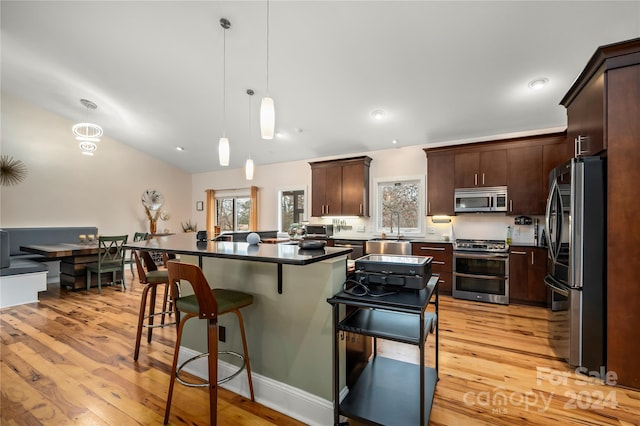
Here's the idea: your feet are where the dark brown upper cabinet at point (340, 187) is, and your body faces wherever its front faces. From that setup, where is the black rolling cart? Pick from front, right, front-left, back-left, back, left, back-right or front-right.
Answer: front

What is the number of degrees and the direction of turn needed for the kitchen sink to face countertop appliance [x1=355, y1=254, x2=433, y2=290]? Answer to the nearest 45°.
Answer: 0° — it already faces it

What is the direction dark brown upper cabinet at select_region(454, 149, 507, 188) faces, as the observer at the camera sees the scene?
facing the viewer

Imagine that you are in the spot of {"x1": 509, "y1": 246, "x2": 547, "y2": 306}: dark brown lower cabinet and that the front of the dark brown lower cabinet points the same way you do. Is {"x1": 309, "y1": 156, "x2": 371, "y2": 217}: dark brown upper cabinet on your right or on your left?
on your right

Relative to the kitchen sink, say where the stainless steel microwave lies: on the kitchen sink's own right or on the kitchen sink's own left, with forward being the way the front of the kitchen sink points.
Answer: on the kitchen sink's own left

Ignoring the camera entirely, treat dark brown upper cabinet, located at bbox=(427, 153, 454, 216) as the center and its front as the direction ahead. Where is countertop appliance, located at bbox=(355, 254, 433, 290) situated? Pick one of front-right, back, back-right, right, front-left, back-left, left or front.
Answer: front

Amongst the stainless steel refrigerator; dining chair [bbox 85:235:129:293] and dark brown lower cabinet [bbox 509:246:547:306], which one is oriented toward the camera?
the dark brown lower cabinet

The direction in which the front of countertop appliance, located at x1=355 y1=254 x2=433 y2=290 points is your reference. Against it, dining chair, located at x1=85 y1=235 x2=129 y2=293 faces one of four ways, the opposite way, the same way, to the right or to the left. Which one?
to the right

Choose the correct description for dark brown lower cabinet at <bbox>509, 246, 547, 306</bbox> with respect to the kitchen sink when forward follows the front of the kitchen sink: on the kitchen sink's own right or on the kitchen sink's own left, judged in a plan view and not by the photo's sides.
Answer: on the kitchen sink's own left

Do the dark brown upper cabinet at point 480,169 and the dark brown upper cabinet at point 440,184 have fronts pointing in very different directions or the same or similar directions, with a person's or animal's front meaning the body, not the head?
same or similar directions

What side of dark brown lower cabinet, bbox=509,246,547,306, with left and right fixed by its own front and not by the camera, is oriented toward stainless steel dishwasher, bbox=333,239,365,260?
right

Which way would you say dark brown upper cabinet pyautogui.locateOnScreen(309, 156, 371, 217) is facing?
toward the camera

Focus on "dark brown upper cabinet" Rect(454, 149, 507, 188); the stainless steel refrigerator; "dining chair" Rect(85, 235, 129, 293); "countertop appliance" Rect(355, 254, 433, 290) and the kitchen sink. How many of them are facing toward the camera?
3

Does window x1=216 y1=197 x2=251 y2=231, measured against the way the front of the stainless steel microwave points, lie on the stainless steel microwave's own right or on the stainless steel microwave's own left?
on the stainless steel microwave's own right

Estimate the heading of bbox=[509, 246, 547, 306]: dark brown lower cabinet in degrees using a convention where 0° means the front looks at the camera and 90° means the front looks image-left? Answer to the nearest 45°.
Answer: approximately 0°

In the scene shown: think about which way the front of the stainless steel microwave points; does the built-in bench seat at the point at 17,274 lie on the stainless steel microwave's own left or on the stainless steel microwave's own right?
on the stainless steel microwave's own right

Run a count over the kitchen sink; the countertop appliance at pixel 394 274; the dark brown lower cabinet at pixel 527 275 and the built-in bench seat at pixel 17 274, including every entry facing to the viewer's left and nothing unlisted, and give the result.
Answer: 0
